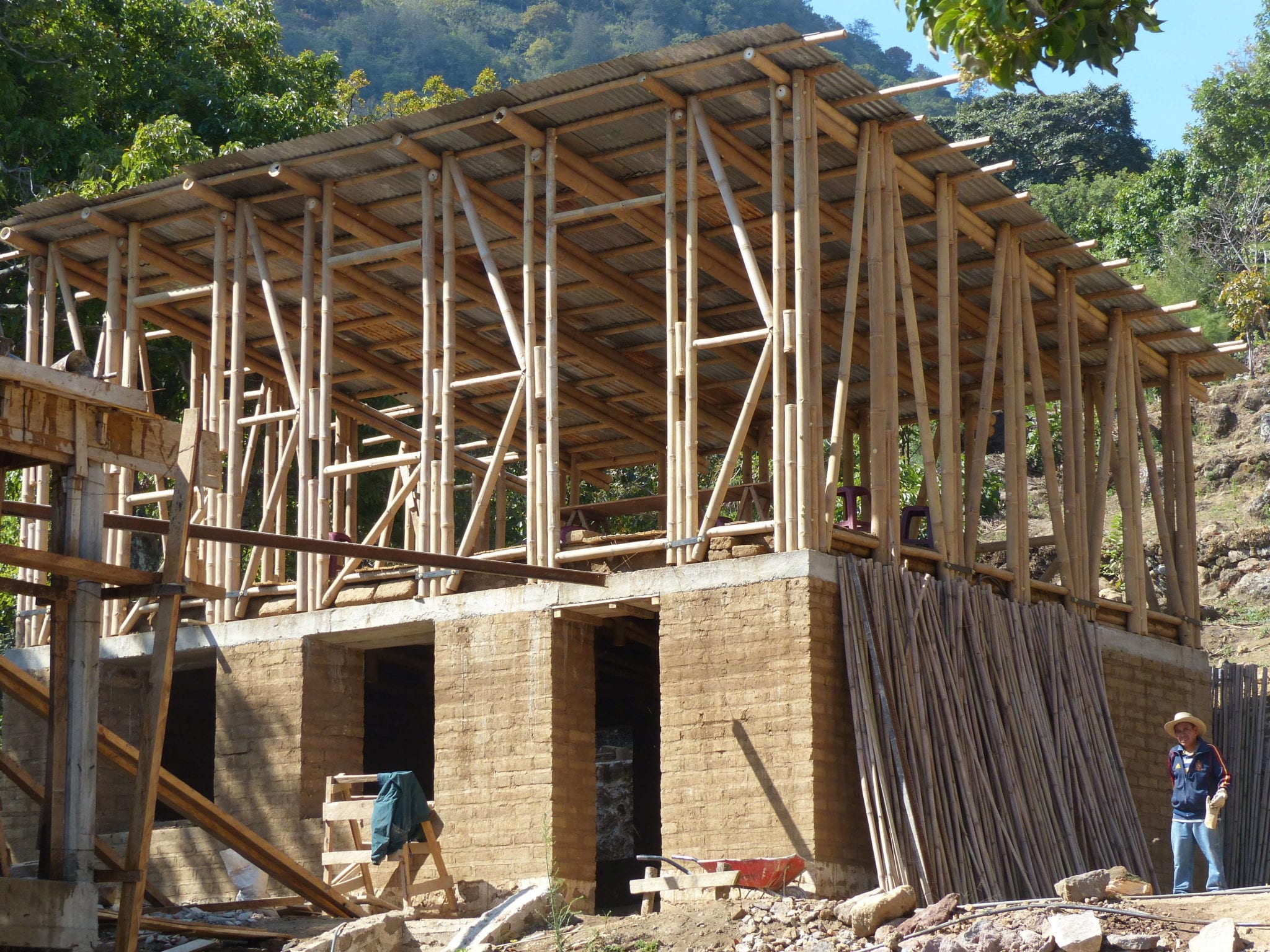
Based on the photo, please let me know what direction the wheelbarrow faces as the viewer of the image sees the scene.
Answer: facing to the right of the viewer

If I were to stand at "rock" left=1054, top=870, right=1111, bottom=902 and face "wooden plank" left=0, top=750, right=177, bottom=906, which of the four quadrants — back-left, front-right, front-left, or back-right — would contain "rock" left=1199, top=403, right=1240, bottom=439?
back-right

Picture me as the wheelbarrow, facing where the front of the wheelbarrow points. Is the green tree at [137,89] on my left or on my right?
on my left

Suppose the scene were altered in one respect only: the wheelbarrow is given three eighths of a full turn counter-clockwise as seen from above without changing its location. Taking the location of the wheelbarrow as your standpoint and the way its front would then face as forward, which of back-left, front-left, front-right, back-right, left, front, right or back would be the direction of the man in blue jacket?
back-right

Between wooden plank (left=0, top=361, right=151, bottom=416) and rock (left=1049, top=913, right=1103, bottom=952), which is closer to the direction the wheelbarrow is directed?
the rock

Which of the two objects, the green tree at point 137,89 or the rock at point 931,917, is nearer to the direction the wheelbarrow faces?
the rock

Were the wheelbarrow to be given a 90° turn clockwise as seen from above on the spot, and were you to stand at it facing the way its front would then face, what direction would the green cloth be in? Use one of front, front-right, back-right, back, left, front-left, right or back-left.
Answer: right

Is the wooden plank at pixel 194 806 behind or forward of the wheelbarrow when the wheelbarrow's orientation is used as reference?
behind

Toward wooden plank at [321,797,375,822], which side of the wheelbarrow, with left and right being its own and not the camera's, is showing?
back

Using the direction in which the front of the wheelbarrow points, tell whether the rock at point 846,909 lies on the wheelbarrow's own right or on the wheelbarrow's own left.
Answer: on the wheelbarrow's own right

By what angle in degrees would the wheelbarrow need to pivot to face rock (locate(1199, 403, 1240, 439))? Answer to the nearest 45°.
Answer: approximately 45° to its left

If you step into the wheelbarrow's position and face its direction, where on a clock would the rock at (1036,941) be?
The rock is roughly at 2 o'clock from the wheelbarrow.

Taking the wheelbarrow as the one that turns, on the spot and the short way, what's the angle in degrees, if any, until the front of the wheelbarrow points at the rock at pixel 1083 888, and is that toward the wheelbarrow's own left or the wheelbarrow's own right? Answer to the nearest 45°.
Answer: approximately 45° to the wheelbarrow's own right

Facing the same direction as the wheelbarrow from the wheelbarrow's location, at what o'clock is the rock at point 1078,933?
The rock is roughly at 2 o'clock from the wheelbarrow.

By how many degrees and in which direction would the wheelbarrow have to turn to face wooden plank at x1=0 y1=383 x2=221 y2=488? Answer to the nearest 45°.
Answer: approximately 135° to its right

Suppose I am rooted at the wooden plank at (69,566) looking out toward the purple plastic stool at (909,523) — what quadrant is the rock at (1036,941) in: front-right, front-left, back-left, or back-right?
front-right

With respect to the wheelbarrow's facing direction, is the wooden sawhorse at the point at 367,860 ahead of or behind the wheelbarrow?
behind
